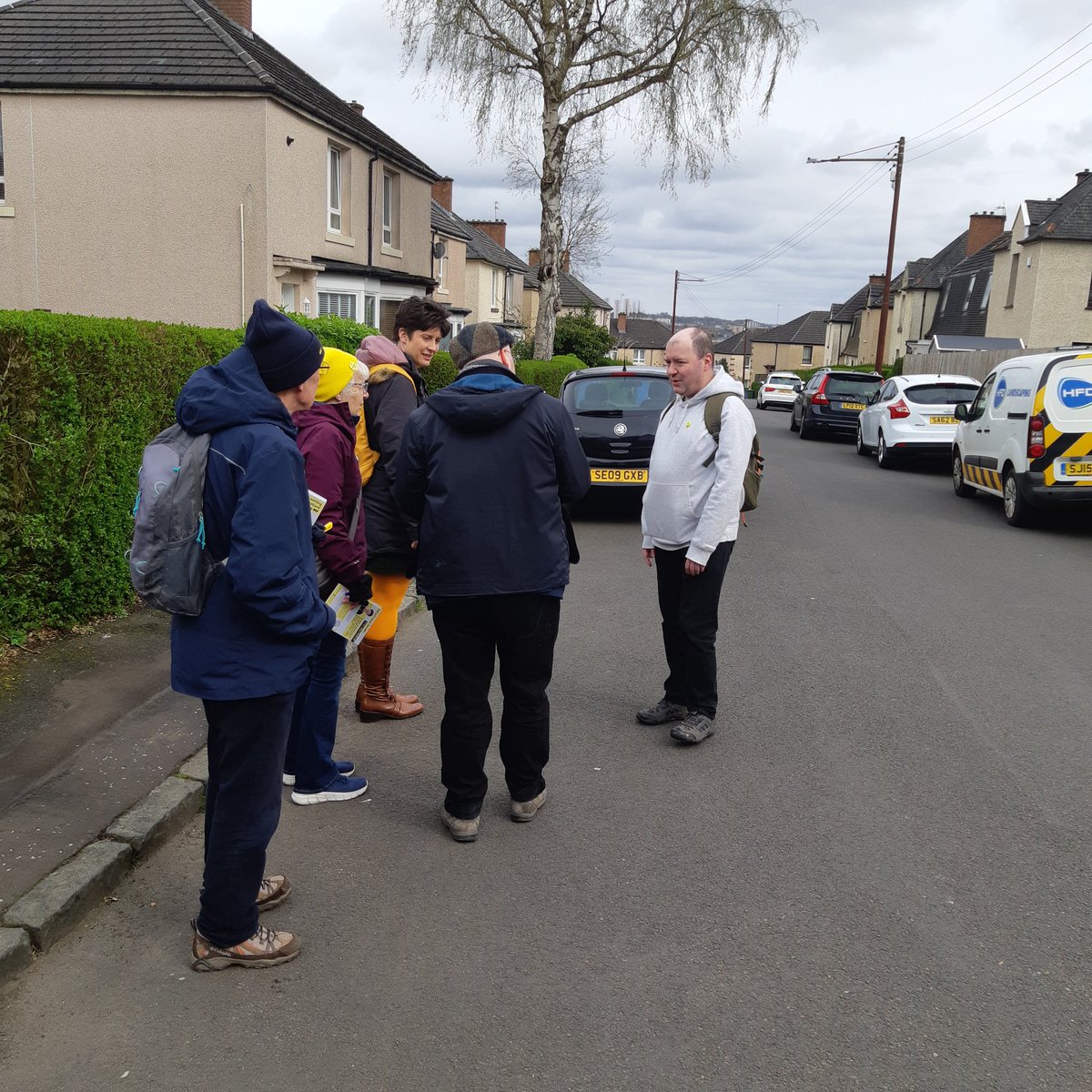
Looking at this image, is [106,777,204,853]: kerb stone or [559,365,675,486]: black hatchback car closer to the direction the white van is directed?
the black hatchback car

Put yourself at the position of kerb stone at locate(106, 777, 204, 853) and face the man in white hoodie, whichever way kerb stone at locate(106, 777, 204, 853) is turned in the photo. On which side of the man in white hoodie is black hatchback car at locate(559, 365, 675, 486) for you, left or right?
left

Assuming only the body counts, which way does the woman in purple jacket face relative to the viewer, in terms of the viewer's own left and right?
facing to the right of the viewer

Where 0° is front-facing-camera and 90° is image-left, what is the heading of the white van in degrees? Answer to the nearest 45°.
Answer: approximately 135°

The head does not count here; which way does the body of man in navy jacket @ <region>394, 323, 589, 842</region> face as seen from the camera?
away from the camera

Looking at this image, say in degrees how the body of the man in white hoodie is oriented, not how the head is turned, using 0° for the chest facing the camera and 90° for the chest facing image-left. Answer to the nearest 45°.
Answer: approximately 45°

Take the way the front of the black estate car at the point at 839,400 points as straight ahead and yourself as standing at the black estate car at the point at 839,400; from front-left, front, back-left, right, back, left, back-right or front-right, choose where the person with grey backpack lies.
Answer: back-left

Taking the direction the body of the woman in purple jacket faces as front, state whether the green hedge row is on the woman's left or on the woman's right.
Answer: on the woman's left

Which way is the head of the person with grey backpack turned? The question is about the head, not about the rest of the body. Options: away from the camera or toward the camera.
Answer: away from the camera

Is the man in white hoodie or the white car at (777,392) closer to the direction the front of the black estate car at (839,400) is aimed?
the white car

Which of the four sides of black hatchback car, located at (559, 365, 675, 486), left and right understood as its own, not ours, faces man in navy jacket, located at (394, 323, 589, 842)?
back

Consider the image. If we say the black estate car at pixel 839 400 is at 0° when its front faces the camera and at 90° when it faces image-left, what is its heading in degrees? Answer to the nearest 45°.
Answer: approximately 135°

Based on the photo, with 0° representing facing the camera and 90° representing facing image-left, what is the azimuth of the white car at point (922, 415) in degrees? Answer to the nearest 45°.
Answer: approximately 135°
